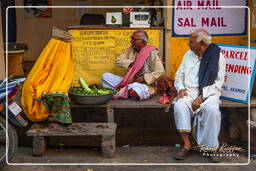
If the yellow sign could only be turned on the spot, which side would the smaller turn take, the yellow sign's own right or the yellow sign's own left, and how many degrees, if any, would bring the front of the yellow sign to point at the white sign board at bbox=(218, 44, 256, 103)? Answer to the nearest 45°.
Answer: approximately 45° to the yellow sign's own left

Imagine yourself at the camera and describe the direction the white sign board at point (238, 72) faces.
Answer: facing the viewer

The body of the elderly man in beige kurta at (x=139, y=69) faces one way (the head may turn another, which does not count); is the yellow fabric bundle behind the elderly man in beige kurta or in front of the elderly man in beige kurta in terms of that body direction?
in front

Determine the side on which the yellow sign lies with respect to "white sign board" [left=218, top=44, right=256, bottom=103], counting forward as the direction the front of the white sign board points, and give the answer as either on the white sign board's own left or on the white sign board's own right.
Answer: on the white sign board's own right

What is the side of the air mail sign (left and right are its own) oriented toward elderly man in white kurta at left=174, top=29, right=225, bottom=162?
front

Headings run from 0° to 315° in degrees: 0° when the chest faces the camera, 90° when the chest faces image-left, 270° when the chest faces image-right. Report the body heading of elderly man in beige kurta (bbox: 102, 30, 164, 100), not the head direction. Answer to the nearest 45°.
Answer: approximately 45°

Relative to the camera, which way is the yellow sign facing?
toward the camera

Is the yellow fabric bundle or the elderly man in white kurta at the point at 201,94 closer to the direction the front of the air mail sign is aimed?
the elderly man in white kurta

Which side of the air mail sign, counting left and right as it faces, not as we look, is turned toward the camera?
front

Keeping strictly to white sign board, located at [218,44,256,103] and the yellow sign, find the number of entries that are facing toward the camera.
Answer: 2

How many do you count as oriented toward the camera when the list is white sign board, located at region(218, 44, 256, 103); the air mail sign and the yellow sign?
3
